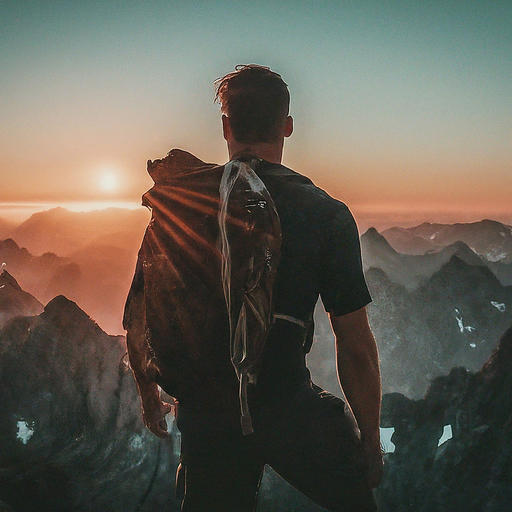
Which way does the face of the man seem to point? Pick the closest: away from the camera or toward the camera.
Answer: away from the camera

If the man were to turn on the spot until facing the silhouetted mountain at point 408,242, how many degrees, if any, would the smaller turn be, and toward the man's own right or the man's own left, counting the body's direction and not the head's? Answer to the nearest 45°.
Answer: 0° — they already face it

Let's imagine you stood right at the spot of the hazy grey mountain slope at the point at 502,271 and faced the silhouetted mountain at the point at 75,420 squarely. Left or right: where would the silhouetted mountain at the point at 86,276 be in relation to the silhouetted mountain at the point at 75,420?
right

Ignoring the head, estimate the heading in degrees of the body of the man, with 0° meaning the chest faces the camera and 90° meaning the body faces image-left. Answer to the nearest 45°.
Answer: approximately 180°

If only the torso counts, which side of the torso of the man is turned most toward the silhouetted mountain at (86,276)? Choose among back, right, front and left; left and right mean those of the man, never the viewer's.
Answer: front
